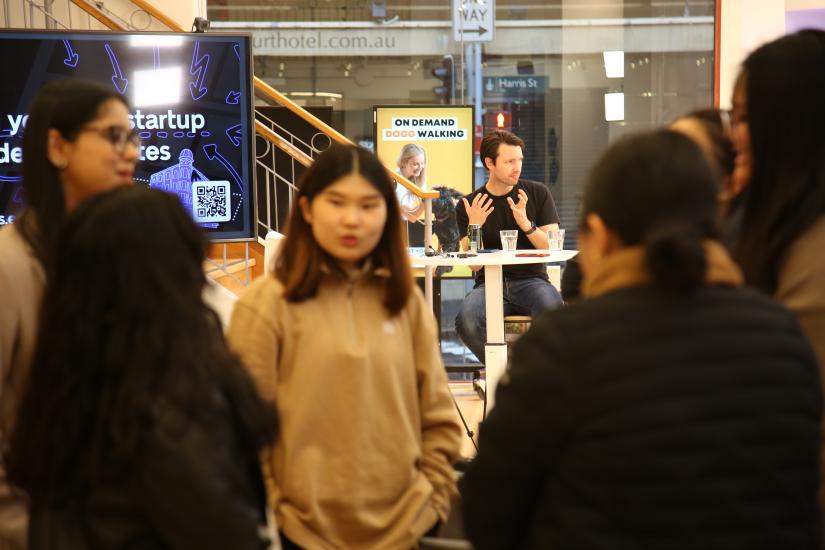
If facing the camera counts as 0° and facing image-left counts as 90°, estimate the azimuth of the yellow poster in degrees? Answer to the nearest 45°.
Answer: approximately 0°

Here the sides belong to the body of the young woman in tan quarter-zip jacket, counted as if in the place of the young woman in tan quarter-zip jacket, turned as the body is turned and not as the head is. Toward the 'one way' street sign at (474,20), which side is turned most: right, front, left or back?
back

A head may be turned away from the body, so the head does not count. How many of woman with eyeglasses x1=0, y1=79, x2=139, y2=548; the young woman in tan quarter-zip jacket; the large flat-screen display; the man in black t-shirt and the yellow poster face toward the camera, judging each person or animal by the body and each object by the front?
4

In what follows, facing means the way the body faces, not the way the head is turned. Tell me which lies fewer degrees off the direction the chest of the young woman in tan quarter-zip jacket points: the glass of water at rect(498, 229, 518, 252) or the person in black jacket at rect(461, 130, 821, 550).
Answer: the person in black jacket

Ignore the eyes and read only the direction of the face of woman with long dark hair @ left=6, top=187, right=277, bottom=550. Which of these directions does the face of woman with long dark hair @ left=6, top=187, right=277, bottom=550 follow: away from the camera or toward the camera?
away from the camera
